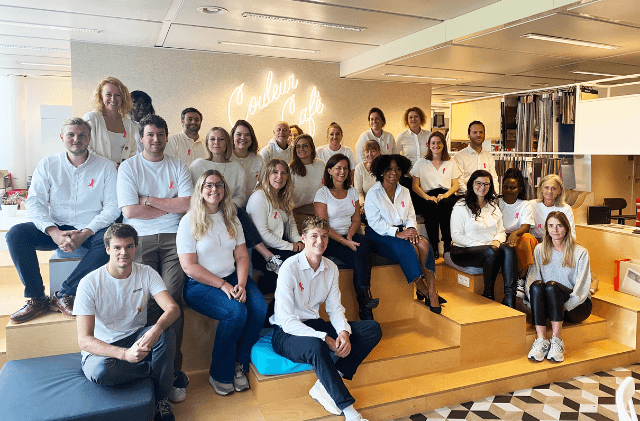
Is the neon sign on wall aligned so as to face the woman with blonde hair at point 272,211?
yes

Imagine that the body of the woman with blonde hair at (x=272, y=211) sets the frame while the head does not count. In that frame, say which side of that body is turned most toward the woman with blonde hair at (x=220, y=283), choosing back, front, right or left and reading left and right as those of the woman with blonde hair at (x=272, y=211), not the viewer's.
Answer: right

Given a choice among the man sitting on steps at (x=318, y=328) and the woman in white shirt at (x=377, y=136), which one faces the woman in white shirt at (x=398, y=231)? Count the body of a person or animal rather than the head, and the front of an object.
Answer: the woman in white shirt at (x=377, y=136)

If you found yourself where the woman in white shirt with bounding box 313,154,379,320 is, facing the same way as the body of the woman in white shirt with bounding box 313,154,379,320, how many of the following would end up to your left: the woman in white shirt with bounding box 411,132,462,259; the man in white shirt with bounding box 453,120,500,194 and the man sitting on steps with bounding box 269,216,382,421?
2

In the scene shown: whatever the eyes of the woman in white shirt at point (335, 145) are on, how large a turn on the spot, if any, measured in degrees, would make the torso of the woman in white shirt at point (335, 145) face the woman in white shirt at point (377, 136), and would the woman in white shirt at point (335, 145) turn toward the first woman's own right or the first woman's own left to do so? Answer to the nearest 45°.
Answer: approximately 135° to the first woman's own left
